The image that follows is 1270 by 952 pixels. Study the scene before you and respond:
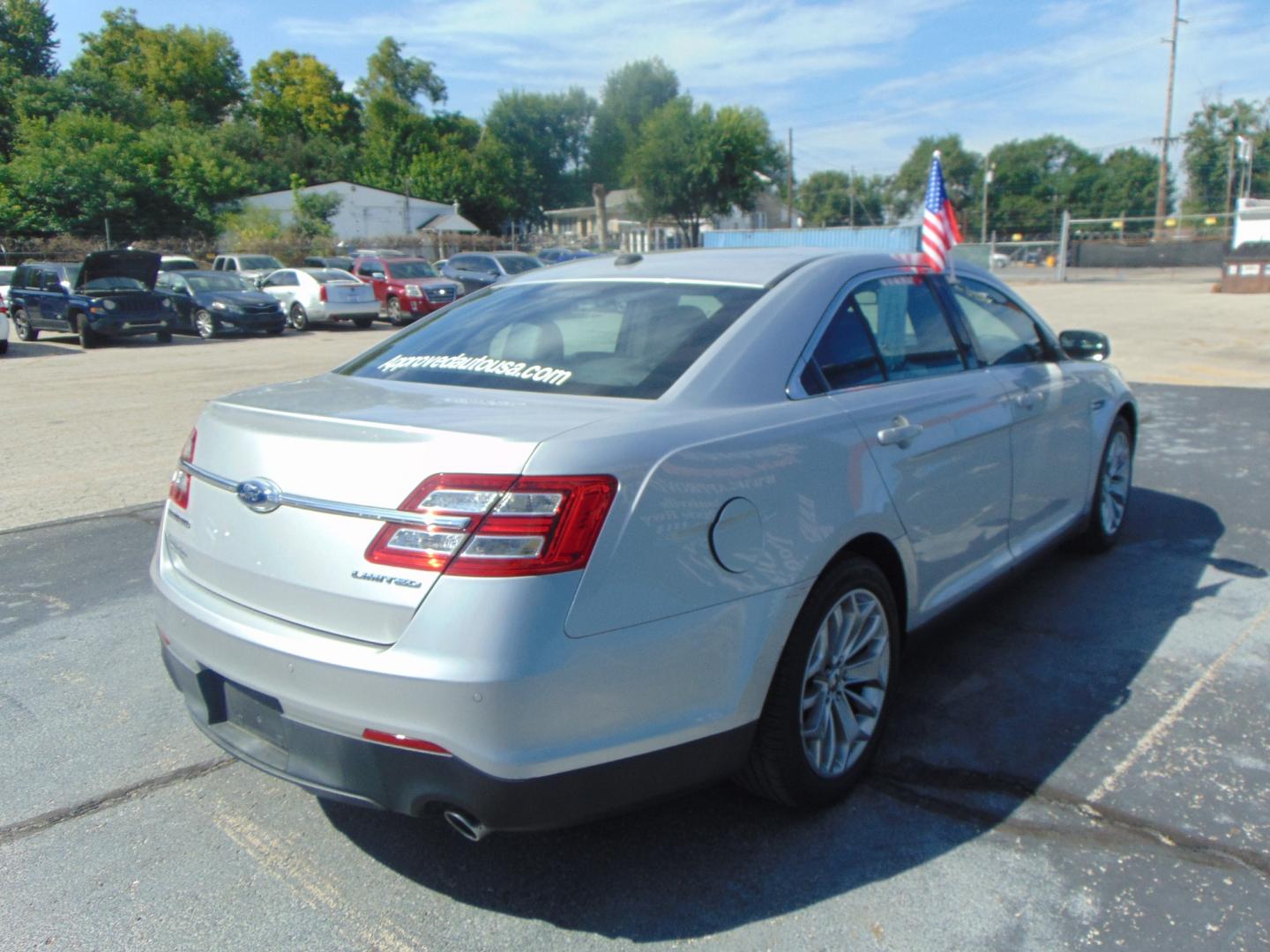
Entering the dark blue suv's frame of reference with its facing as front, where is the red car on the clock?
The red car is roughly at 10 o'clock from the dark blue suv.

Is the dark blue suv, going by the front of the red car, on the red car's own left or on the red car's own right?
on the red car's own right

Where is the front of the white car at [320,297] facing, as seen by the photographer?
facing away from the viewer and to the left of the viewer

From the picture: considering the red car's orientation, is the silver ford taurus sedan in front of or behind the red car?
in front

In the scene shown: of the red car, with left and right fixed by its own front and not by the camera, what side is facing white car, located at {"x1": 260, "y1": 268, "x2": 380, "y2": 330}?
right

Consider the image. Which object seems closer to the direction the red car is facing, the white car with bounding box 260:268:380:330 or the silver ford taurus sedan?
the silver ford taurus sedan

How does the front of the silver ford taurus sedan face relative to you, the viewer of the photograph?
facing away from the viewer and to the right of the viewer

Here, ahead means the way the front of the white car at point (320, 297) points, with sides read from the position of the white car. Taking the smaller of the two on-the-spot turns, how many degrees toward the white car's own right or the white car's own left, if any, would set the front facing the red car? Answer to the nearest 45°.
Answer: approximately 90° to the white car's own right
